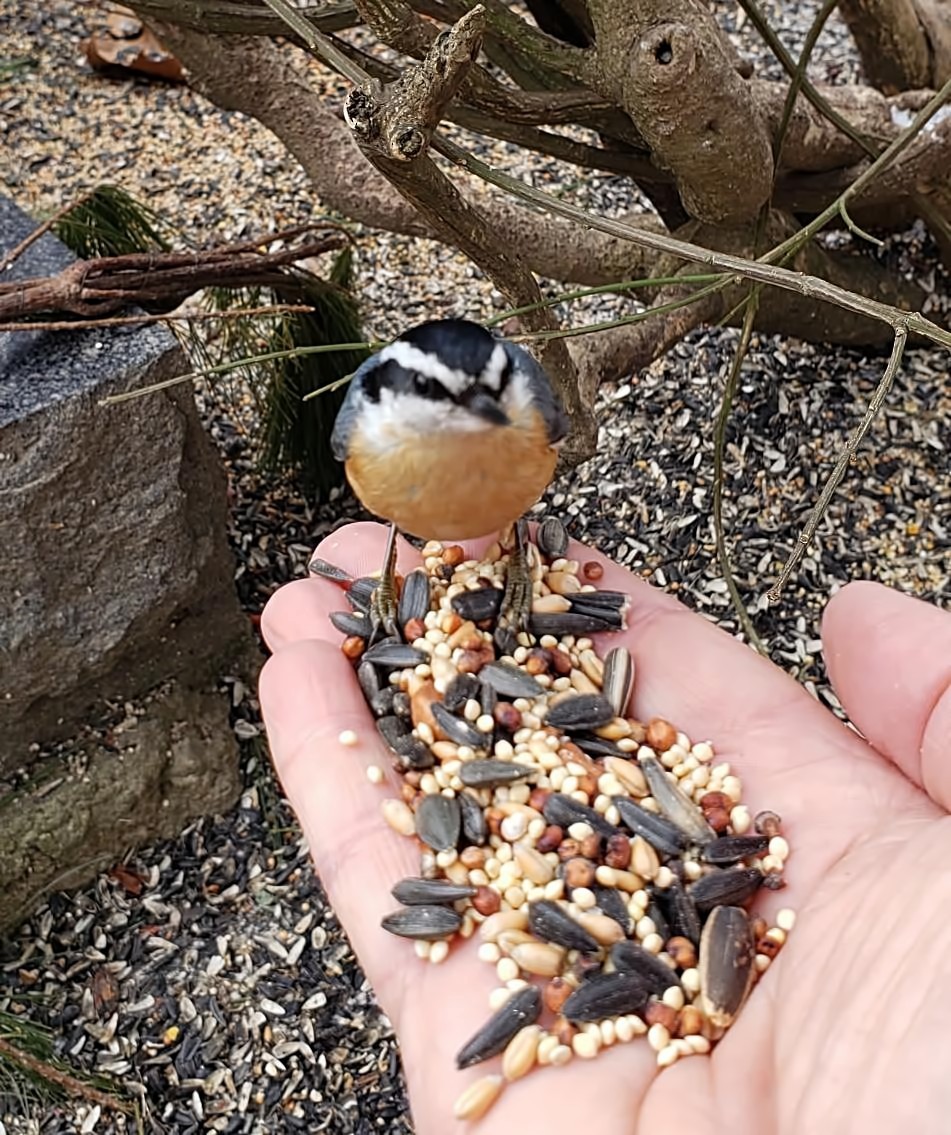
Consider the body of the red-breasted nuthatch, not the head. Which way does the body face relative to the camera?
toward the camera

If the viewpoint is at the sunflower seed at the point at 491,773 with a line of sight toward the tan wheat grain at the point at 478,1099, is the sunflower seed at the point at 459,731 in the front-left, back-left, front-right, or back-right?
back-right
